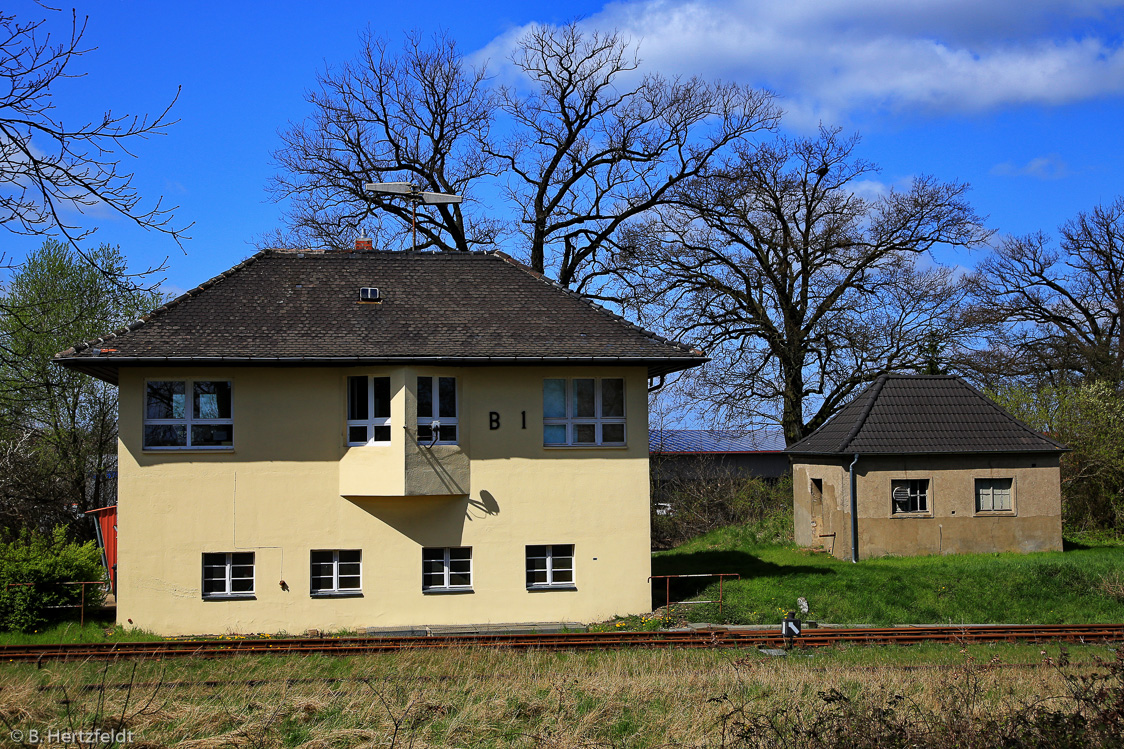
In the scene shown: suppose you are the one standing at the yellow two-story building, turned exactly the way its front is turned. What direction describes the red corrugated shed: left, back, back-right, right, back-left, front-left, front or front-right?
back-right

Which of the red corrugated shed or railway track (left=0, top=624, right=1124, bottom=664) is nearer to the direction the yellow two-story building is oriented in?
the railway track

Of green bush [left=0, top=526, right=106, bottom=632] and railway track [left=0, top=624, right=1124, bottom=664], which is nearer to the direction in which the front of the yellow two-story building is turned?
the railway track

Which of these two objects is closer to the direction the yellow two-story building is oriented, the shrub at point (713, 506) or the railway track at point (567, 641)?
the railway track

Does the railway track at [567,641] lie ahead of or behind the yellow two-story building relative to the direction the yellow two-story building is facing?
ahead

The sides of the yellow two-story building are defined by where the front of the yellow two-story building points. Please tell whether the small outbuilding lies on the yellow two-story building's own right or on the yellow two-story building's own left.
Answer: on the yellow two-story building's own left

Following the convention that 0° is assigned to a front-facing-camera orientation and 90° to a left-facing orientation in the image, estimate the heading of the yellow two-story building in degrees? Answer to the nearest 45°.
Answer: approximately 0°
